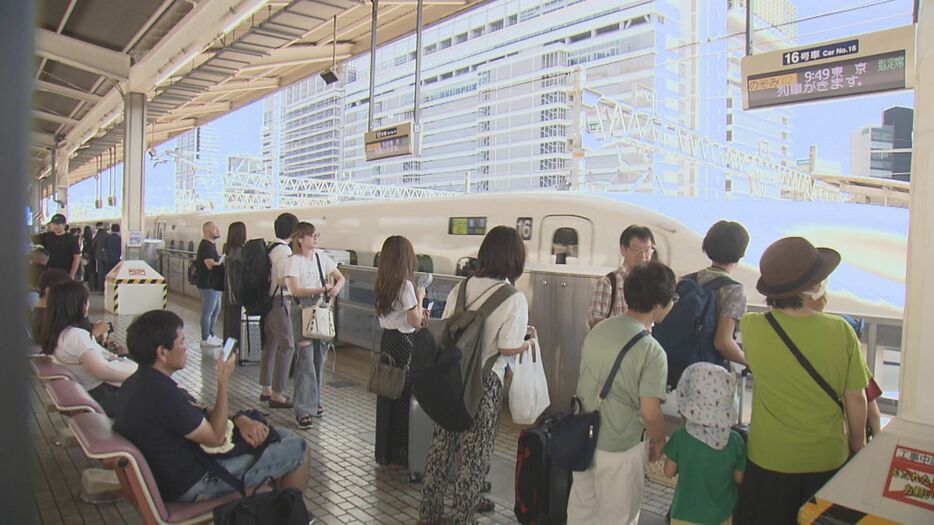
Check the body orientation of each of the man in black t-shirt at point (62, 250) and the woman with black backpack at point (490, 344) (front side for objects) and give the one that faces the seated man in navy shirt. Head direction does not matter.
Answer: the man in black t-shirt

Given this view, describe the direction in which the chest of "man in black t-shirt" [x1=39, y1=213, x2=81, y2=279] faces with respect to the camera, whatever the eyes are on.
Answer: toward the camera

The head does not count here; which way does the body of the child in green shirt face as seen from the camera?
away from the camera

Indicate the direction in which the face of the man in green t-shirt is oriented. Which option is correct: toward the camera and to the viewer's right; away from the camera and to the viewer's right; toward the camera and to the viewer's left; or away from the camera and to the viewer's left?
away from the camera and to the viewer's right

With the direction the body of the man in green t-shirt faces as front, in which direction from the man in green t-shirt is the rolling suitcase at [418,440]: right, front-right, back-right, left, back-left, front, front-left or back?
left

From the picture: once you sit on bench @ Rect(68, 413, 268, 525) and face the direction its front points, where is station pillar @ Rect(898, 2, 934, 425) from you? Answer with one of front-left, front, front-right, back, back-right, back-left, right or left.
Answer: front-right

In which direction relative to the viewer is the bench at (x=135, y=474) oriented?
to the viewer's right

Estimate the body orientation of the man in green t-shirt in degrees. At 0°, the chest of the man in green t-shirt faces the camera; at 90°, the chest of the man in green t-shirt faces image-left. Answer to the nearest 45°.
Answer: approximately 225°

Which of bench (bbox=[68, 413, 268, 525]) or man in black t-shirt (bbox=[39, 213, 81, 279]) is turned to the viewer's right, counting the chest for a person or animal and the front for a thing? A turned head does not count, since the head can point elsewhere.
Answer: the bench

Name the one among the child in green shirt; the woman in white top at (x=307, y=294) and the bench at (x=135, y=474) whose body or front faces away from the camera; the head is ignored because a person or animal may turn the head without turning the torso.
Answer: the child in green shirt

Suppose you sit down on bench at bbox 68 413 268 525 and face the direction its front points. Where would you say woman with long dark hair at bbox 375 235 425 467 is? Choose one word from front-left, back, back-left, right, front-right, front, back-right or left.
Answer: front-left

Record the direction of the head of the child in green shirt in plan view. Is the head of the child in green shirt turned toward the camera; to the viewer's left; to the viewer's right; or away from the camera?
away from the camera

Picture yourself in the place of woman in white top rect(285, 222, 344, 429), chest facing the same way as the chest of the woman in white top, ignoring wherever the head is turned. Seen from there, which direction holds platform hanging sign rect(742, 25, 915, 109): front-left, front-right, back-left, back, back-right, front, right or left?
front-left

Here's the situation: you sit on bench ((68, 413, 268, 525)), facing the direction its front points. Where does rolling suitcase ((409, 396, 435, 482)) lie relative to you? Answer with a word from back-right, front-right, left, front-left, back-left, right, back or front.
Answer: front-left

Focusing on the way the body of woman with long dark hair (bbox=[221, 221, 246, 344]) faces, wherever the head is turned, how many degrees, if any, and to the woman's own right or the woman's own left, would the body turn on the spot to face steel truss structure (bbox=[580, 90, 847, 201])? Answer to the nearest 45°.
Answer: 0° — they already face it

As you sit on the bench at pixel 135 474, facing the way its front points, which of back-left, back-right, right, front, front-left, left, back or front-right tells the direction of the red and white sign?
front-right

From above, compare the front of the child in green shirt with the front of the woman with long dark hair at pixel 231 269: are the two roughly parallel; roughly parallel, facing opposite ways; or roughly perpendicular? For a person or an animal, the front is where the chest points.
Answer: roughly parallel
